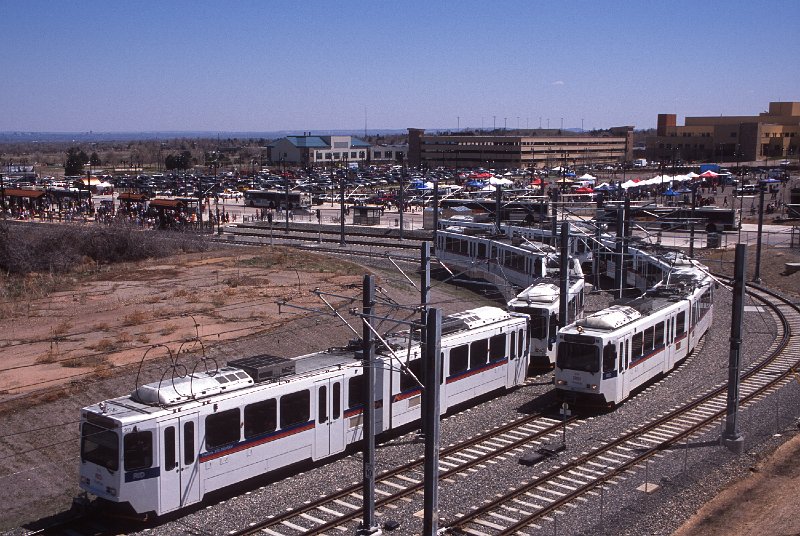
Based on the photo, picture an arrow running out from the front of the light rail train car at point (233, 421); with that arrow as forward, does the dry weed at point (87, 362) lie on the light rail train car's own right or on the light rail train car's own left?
on the light rail train car's own right

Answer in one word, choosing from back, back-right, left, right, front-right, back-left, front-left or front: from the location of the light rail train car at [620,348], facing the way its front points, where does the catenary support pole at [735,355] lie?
left

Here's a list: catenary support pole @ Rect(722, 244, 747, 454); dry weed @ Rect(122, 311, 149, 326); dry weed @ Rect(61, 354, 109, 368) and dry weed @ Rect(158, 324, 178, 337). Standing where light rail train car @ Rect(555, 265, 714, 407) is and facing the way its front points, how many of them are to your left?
1

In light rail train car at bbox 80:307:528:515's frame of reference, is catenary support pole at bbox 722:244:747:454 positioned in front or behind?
behind

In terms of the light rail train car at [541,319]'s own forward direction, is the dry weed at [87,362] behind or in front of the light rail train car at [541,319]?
in front

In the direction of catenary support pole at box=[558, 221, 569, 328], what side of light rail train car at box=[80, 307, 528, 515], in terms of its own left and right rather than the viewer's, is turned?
back

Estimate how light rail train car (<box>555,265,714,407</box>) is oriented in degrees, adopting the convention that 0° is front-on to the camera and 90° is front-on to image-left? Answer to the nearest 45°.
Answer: approximately 45°

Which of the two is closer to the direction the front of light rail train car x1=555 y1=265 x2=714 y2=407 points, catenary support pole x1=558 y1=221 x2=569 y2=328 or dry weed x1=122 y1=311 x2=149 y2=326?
the dry weed

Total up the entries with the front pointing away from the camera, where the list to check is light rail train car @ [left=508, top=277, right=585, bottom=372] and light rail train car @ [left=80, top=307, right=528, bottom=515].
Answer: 0

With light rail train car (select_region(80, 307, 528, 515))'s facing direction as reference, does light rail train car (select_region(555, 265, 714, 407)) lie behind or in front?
behind

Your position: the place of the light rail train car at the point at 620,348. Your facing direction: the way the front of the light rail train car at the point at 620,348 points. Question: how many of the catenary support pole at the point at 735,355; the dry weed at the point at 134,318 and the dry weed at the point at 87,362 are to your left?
1

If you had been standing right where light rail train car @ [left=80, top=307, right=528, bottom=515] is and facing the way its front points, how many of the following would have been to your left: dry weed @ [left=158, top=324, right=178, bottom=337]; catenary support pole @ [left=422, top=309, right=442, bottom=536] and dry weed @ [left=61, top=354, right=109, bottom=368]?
1

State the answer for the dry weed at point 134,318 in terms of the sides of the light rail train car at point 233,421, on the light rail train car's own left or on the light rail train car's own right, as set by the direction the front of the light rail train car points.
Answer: on the light rail train car's own right
